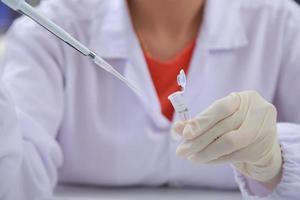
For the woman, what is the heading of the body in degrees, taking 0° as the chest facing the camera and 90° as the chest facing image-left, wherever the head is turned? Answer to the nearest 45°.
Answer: approximately 0°
